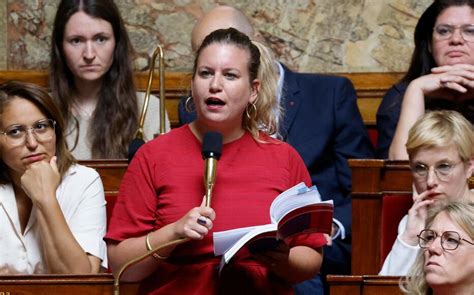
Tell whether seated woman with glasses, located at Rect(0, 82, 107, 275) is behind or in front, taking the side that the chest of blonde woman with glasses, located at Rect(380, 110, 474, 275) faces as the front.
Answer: in front

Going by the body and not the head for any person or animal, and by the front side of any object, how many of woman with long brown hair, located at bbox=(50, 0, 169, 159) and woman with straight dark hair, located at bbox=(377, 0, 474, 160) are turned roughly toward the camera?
2

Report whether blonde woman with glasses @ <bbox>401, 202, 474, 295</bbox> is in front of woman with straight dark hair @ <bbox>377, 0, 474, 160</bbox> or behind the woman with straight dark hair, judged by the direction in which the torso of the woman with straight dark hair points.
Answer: in front

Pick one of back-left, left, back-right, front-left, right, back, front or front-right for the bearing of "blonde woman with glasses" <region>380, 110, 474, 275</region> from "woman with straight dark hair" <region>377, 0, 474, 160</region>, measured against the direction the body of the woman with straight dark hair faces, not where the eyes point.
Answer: front

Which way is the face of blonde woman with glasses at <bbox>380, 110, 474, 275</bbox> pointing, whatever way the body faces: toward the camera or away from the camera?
toward the camera

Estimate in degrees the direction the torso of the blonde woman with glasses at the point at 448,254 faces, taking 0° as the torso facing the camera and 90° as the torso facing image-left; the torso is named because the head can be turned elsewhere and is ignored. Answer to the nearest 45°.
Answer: approximately 45°

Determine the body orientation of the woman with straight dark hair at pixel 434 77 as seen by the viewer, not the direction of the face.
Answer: toward the camera

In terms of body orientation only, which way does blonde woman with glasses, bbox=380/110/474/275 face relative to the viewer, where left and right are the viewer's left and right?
facing the viewer and to the left of the viewer

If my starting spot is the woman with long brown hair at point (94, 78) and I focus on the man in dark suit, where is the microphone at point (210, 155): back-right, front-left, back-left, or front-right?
front-right

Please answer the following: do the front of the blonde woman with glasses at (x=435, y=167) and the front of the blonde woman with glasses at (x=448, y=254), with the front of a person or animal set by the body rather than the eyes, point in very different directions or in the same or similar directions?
same or similar directions

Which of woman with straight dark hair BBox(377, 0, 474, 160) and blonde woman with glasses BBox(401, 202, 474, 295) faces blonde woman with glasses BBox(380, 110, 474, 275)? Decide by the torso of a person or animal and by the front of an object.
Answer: the woman with straight dark hair

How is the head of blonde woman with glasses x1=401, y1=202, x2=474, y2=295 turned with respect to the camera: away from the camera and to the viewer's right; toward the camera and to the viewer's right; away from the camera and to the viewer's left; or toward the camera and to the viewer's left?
toward the camera and to the viewer's left

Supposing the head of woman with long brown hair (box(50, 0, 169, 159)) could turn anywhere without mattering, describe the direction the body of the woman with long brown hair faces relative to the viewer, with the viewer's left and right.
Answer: facing the viewer
